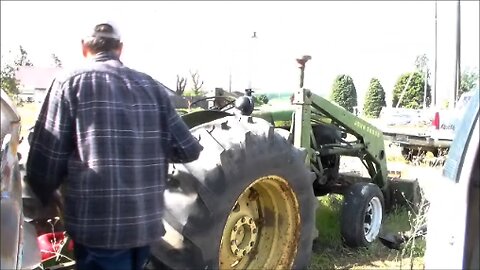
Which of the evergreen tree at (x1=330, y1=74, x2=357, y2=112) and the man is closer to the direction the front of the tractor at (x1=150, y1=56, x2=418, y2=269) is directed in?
the evergreen tree

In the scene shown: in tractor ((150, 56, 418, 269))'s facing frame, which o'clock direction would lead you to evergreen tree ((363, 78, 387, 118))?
The evergreen tree is roughly at 11 o'clock from the tractor.

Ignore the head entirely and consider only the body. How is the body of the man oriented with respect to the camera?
away from the camera

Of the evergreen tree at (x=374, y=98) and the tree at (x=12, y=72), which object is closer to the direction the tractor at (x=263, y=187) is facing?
the evergreen tree

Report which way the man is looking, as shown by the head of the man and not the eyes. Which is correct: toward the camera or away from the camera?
away from the camera

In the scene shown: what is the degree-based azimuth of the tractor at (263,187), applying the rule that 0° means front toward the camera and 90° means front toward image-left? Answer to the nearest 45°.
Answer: approximately 225°

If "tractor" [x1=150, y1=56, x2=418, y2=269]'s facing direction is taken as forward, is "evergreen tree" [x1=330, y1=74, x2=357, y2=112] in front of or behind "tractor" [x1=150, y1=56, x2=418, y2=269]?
in front

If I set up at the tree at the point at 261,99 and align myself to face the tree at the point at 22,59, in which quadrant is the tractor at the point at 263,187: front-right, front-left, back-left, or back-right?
back-left

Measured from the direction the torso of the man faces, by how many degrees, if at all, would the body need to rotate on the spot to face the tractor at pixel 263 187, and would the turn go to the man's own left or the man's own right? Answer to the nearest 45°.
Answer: approximately 45° to the man's own right

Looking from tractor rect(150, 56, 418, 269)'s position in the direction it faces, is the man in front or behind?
behind

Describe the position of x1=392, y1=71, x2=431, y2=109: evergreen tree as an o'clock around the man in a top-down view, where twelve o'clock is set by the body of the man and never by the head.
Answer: The evergreen tree is roughly at 1 o'clock from the man.

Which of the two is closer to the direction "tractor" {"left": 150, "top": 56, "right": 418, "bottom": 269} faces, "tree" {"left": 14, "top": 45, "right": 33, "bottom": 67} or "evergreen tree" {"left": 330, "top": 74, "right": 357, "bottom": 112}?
the evergreen tree
